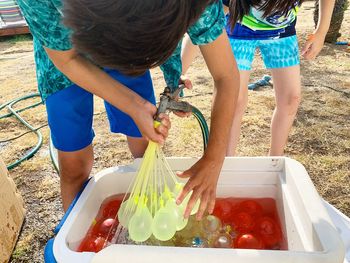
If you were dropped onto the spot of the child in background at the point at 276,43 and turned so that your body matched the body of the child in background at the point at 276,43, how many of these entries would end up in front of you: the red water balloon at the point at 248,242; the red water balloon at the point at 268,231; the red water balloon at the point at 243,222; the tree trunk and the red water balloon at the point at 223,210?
4

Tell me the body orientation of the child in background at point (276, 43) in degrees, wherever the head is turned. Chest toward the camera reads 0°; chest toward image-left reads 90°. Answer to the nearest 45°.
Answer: approximately 0°

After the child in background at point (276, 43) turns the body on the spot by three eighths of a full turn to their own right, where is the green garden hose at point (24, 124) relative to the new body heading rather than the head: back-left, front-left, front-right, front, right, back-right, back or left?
front-left

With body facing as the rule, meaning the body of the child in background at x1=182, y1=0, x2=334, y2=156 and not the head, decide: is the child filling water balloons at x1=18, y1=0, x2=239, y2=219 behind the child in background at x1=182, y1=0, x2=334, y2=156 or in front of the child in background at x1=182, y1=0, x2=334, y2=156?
in front

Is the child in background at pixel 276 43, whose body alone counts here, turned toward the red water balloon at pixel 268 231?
yes

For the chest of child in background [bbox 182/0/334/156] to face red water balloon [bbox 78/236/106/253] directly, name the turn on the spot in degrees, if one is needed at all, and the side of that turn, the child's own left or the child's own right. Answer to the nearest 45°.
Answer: approximately 45° to the child's own right

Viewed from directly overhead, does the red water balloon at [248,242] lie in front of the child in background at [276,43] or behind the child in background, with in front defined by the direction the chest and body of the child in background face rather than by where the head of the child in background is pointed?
in front
